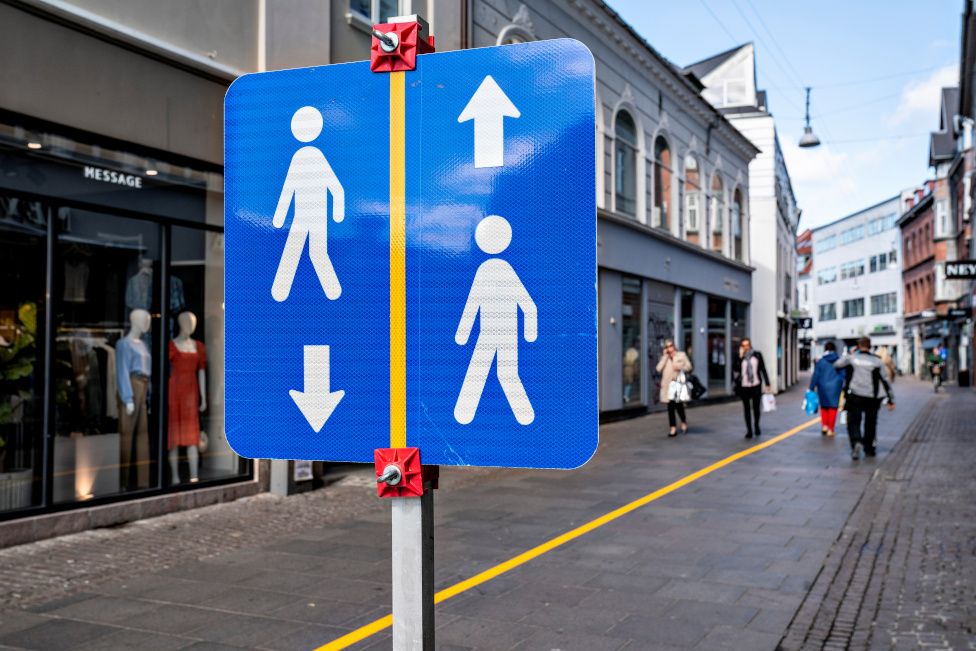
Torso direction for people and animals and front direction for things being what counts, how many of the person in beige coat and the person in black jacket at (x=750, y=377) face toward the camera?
2

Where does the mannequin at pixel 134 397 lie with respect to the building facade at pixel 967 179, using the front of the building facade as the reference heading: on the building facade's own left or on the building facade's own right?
on the building facade's own left

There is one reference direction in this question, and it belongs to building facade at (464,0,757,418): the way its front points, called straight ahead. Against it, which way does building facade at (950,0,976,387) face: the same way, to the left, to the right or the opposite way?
the opposite way

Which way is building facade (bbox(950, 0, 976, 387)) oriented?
to the viewer's left

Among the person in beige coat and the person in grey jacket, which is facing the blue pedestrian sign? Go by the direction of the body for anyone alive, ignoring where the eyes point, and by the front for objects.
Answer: the person in beige coat

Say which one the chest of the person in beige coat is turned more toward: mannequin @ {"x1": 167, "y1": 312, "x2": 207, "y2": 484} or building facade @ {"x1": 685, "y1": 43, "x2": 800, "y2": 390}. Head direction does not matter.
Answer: the mannequin

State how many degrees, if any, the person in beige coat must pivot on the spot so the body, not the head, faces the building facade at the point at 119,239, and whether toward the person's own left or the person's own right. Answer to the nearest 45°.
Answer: approximately 45° to the person's own right

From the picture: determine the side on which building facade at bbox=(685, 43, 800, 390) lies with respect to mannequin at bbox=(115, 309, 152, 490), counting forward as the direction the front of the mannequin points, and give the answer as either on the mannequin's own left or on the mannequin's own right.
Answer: on the mannequin's own left

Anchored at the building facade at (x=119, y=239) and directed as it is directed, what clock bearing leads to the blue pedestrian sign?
The blue pedestrian sign is roughly at 1 o'clock from the building facade.

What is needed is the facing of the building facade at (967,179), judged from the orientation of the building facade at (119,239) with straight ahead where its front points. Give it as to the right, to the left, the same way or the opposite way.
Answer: the opposite way
